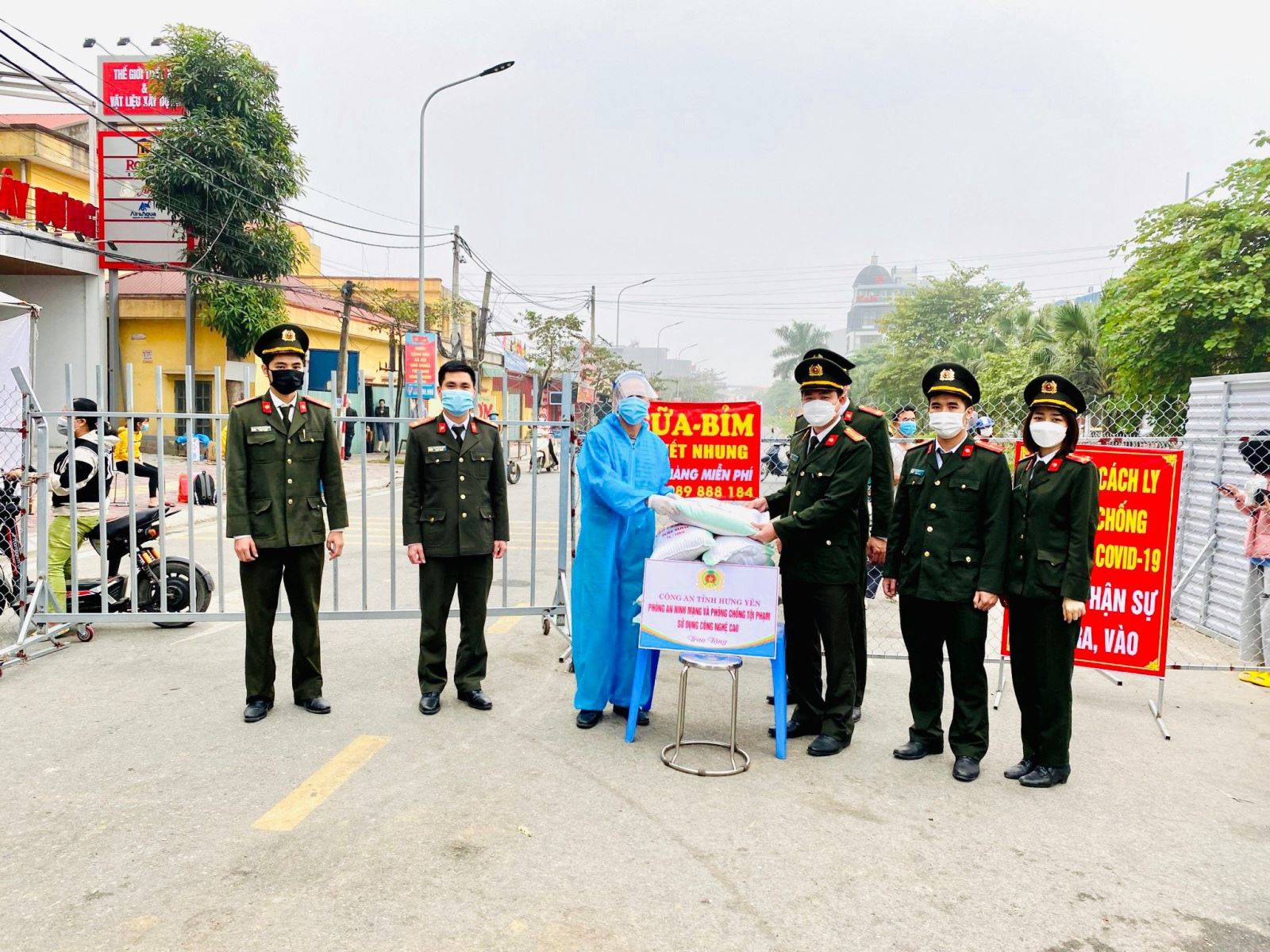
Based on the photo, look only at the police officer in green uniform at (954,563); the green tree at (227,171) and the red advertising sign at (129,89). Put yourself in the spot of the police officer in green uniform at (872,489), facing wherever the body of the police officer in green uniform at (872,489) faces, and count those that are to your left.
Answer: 1

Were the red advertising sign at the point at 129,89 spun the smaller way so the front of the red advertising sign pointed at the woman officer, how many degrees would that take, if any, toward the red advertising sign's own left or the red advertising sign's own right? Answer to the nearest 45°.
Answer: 0° — it already faces them

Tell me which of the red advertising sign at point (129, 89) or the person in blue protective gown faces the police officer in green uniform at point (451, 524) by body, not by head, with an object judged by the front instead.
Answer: the red advertising sign

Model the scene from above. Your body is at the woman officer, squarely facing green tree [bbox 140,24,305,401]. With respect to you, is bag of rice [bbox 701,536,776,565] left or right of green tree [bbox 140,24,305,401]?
left

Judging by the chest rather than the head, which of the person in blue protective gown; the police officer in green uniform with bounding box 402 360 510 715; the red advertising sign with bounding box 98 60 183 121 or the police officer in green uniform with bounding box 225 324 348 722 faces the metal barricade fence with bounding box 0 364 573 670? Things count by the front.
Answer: the red advertising sign

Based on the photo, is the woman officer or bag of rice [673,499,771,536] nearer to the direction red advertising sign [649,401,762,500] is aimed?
the bag of rice
